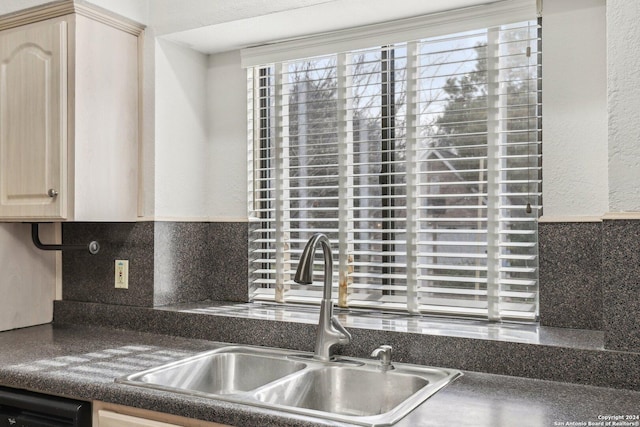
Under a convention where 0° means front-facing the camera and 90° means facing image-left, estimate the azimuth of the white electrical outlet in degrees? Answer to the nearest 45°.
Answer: approximately 45°

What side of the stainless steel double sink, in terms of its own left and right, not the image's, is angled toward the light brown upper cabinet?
right

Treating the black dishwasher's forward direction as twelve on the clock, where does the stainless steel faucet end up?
The stainless steel faucet is roughly at 8 o'clock from the black dishwasher.

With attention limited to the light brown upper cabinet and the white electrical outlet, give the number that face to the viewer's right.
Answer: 0

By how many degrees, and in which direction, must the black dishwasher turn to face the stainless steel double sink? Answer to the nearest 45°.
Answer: approximately 135° to its left

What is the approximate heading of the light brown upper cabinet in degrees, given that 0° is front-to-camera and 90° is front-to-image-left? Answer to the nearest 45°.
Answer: approximately 45°
